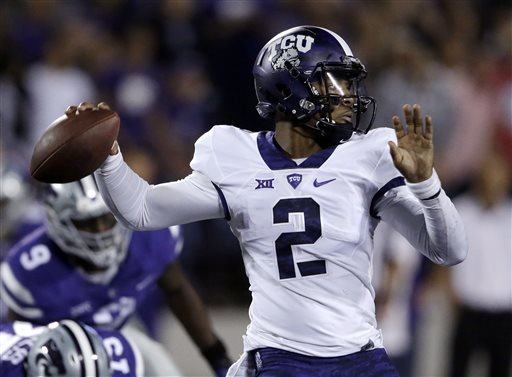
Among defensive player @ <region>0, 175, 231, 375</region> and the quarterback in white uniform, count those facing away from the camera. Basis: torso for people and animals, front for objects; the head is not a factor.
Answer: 0

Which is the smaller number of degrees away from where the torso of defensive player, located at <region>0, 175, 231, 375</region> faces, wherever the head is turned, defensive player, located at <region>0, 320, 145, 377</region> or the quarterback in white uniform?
the quarterback in white uniform

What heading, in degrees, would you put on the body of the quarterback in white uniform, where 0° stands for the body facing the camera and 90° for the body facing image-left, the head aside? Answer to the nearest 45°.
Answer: approximately 0°

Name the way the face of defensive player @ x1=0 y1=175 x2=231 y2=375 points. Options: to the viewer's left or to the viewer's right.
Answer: to the viewer's right

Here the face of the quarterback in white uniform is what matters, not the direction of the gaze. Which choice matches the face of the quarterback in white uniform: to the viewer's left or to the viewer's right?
to the viewer's right

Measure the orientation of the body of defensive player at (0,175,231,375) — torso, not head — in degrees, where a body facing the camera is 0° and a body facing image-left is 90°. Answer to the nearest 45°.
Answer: approximately 315°
